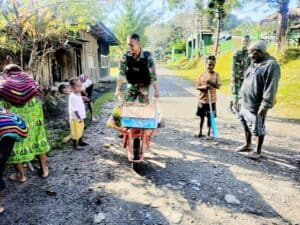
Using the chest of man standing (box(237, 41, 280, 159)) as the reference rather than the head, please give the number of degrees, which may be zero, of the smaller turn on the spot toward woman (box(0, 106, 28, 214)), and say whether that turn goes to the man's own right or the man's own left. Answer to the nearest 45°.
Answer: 0° — they already face them

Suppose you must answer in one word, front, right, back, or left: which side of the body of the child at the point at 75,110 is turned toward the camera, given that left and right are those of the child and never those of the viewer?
right

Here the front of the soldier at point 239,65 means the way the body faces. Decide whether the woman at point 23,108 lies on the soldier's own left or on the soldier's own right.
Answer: on the soldier's own right

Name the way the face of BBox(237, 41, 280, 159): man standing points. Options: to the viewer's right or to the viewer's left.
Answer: to the viewer's left

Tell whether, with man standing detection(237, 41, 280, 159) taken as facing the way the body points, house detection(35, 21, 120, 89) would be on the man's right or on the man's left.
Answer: on the man's right

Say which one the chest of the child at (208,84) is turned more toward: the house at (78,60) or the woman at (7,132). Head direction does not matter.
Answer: the woman
